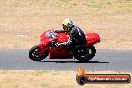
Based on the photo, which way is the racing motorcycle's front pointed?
to the viewer's left

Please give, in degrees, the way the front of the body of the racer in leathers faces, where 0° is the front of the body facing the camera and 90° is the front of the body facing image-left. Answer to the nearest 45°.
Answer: approximately 90°
